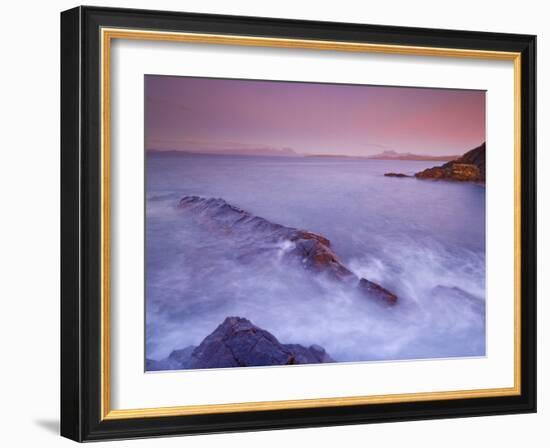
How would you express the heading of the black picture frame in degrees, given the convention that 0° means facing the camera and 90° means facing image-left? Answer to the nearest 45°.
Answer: approximately 315°
